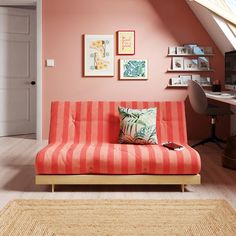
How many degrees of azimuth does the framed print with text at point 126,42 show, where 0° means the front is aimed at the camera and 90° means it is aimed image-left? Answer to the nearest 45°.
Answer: approximately 0°

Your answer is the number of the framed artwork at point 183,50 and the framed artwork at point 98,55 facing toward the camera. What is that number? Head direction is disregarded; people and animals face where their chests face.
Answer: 2

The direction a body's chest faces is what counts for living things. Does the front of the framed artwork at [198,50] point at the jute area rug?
yes

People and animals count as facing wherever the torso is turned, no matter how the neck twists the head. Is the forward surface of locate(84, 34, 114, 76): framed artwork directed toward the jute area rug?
yes

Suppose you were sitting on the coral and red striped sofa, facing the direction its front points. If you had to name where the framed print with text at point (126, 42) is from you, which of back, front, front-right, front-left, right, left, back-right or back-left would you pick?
back
